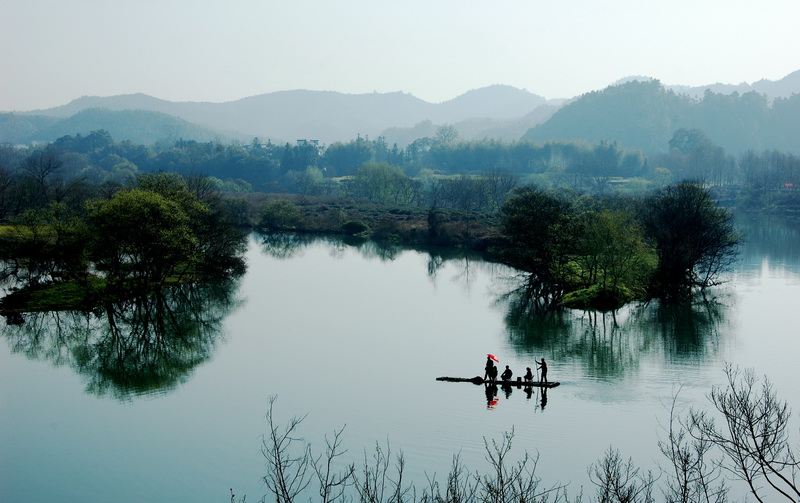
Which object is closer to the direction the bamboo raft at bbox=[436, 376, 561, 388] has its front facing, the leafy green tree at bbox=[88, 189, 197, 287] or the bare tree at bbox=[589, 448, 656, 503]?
the leafy green tree

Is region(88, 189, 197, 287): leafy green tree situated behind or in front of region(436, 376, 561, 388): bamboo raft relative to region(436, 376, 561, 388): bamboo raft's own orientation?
in front

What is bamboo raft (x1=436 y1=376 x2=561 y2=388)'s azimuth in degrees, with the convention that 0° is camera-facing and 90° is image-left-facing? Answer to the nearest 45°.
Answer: approximately 90°

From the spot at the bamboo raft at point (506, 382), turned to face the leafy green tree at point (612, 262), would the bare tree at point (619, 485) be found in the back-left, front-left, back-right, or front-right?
back-right

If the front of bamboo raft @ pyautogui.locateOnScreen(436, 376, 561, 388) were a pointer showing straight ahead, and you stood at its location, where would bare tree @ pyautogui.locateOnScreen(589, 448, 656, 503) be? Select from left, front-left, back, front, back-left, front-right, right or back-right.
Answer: left

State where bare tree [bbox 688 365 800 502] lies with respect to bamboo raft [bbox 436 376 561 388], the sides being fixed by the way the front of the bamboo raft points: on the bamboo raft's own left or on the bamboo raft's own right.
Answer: on the bamboo raft's own left

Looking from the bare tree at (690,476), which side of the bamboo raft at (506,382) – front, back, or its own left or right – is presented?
left

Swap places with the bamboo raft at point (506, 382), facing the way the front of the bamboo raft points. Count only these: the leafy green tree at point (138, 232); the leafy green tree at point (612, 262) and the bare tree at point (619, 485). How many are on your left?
1

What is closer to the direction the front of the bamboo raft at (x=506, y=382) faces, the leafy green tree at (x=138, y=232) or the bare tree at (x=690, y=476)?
the leafy green tree

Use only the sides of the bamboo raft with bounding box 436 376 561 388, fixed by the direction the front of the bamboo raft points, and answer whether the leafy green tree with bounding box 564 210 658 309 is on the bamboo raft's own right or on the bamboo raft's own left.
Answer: on the bamboo raft's own right
